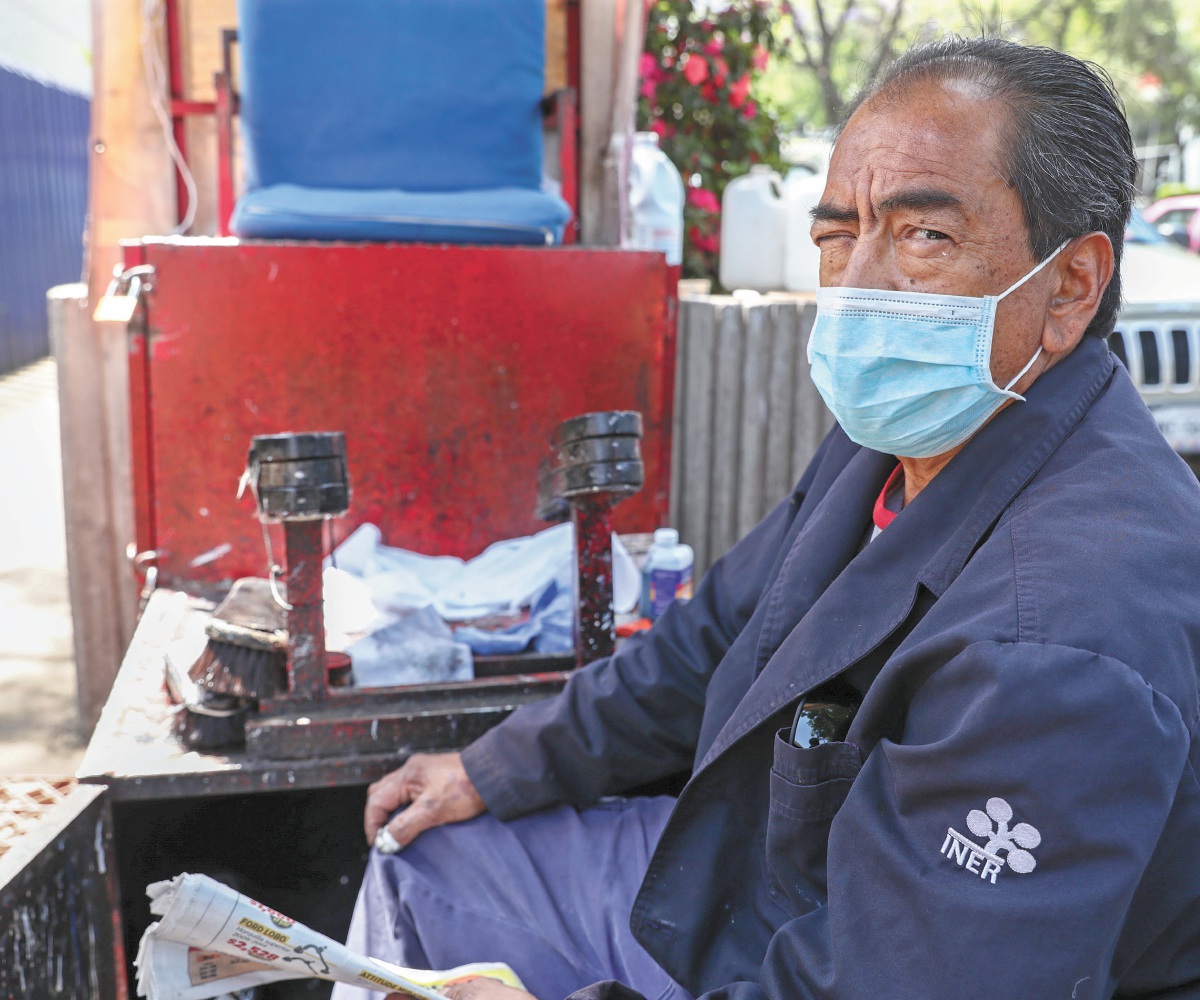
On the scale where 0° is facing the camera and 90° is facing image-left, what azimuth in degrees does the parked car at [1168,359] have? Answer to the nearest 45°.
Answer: approximately 0°

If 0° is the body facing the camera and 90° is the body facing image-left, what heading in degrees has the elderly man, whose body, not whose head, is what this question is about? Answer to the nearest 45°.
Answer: approximately 45°

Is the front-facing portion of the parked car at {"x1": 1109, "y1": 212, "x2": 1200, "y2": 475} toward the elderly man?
yes

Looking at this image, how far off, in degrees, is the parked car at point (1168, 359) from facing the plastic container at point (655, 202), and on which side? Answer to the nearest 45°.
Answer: approximately 45° to its right

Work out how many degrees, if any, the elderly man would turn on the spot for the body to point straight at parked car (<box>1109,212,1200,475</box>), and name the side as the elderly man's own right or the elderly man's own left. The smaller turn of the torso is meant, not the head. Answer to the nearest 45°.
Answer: approximately 135° to the elderly man's own right

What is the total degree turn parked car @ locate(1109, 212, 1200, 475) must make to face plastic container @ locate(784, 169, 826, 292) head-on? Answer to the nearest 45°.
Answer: approximately 45° to its right

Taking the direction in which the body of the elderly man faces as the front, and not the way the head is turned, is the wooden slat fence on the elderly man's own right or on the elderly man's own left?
on the elderly man's own right

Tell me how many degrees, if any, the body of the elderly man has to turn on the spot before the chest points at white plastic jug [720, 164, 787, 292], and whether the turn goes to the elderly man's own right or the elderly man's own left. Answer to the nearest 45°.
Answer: approximately 135° to the elderly man's own right

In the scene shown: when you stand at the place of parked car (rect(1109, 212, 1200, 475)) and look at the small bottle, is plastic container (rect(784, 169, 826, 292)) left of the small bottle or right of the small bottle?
right
